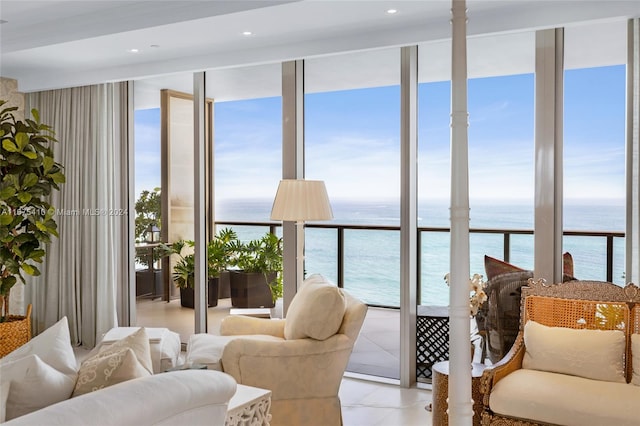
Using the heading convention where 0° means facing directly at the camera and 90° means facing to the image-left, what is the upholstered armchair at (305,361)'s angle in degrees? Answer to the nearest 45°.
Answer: approximately 90°

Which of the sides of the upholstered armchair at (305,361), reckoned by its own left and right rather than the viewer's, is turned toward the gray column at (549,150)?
back

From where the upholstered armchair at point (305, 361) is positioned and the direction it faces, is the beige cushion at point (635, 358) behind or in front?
behind

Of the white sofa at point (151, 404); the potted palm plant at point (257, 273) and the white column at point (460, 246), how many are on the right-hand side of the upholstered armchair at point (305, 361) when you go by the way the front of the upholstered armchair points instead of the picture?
1

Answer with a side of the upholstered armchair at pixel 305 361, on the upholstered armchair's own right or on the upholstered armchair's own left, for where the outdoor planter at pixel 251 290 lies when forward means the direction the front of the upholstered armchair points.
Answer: on the upholstered armchair's own right

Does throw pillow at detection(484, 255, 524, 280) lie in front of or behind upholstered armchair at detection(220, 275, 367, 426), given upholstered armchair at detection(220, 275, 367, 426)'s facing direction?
behind

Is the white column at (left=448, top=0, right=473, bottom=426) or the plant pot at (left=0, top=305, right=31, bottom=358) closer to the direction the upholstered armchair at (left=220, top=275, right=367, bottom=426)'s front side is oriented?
the plant pot

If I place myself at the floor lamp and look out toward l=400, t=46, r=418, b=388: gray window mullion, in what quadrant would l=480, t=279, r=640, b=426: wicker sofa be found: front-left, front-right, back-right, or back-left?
front-right

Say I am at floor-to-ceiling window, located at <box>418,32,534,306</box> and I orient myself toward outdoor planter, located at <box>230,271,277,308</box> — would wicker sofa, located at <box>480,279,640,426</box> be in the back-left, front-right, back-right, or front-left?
back-left

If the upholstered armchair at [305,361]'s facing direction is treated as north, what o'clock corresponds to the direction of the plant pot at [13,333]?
The plant pot is roughly at 1 o'clock from the upholstered armchair.

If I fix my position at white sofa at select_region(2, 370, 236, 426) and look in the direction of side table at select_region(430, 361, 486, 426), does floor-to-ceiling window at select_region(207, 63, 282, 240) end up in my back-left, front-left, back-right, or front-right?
front-left

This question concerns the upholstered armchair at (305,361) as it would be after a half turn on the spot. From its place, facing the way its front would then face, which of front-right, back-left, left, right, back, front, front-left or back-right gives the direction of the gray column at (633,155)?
front

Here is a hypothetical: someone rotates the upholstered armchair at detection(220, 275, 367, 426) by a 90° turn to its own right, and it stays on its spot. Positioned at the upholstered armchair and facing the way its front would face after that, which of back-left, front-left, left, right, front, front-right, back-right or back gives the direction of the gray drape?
front-left
